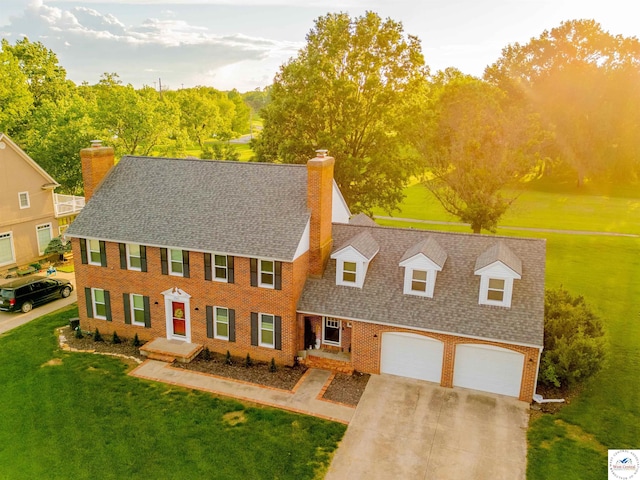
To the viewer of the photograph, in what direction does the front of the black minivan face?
facing away from the viewer and to the right of the viewer

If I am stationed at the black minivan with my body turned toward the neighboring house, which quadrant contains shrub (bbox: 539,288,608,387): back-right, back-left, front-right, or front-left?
back-right

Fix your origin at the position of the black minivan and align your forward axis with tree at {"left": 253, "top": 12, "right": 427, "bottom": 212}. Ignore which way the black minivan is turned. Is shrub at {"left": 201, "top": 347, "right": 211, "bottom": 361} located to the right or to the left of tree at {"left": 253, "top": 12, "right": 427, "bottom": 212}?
right

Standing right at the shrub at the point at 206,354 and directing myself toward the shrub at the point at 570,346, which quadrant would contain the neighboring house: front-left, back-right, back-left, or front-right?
back-left

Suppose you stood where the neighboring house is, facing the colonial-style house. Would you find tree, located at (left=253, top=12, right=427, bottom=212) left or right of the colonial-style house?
left

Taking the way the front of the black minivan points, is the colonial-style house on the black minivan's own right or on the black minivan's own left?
on the black minivan's own right
